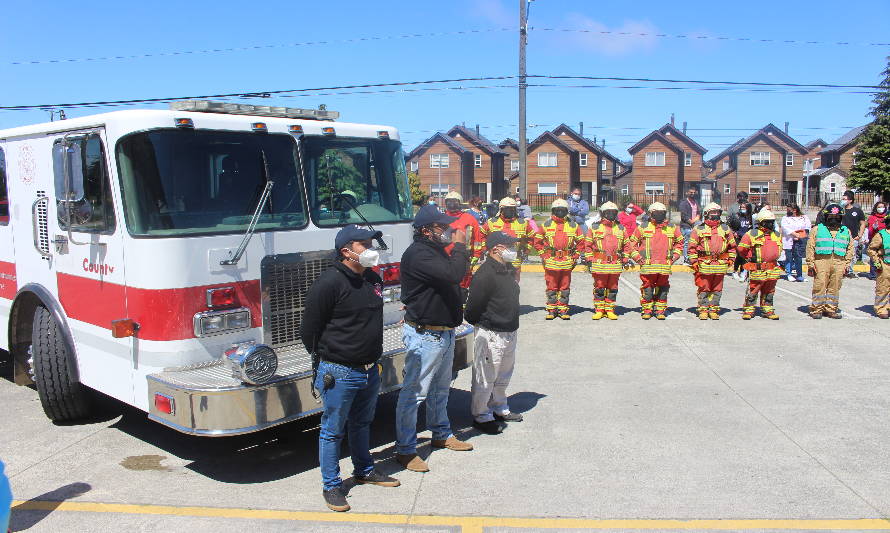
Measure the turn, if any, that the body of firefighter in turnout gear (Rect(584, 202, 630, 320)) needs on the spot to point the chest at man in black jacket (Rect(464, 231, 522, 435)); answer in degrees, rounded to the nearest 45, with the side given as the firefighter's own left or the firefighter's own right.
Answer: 0° — they already face them

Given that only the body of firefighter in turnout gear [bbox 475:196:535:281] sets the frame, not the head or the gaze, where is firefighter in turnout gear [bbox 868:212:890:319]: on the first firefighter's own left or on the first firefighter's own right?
on the first firefighter's own left

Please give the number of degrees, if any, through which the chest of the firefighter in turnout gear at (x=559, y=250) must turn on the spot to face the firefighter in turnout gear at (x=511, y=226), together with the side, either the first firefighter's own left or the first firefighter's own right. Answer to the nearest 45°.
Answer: approximately 90° to the first firefighter's own right

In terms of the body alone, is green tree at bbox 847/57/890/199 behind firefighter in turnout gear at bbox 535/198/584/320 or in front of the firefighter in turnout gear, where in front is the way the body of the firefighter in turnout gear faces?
behind

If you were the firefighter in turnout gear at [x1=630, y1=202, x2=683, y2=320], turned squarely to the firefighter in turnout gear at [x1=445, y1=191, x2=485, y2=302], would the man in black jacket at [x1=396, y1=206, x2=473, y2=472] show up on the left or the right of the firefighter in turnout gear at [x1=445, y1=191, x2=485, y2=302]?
left

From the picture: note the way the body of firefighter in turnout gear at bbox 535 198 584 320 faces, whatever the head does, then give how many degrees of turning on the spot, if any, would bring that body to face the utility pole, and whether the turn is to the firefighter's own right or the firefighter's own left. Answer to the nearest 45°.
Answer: approximately 180°

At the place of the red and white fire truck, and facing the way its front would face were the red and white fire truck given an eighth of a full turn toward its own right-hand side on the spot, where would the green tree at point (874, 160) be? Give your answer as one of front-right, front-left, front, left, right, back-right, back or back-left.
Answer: back-left

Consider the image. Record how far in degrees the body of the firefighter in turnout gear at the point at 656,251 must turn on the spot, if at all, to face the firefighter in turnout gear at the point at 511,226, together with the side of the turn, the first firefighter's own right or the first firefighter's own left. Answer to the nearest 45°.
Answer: approximately 90° to the first firefighter's own right

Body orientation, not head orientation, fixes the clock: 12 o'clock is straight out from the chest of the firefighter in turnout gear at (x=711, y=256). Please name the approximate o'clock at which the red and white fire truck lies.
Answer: The red and white fire truck is roughly at 1 o'clock from the firefighter in turnout gear.
